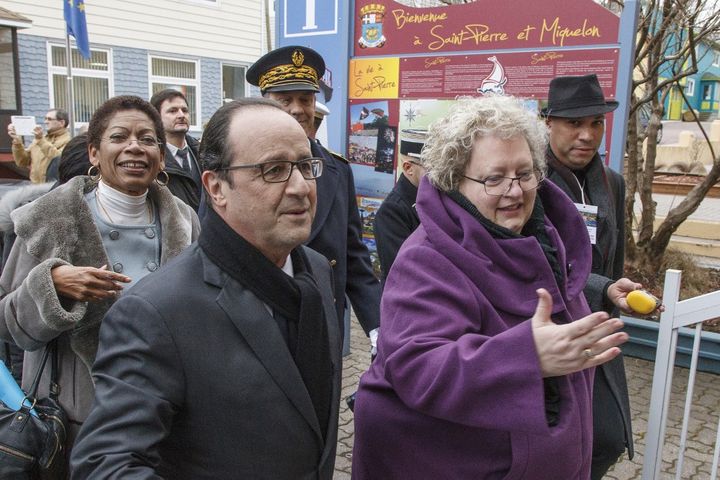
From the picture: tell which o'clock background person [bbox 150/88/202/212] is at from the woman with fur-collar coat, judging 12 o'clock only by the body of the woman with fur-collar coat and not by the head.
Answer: The background person is roughly at 8 o'clock from the woman with fur-collar coat.

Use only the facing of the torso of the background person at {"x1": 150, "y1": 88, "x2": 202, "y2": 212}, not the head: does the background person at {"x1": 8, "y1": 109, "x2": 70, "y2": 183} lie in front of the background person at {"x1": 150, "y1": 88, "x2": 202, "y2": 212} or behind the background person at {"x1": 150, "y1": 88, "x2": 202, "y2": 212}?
behind

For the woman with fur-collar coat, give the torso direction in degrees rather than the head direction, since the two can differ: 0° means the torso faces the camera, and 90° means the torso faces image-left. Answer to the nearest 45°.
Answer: approximately 315°

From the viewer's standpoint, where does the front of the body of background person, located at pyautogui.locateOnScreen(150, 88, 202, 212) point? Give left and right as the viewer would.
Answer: facing the viewer and to the right of the viewer

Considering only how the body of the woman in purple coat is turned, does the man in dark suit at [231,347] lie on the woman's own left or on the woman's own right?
on the woman's own right

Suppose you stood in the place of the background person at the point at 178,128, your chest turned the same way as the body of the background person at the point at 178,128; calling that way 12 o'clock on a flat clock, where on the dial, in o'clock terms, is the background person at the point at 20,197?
the background person at the point at 20,197 is roughly at 2 o'clock from the background person at the point at 178,128.

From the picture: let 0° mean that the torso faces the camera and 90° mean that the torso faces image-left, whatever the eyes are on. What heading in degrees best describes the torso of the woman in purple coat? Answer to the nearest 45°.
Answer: approximately 315°

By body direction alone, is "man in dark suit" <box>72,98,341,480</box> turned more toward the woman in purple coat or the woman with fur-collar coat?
the woman in purple coat

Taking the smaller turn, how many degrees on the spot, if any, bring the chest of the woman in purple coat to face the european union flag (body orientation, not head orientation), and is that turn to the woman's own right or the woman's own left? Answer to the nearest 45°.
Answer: approximately 180°

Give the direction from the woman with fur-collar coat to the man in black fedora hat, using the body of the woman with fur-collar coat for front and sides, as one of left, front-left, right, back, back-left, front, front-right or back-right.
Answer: front-left
